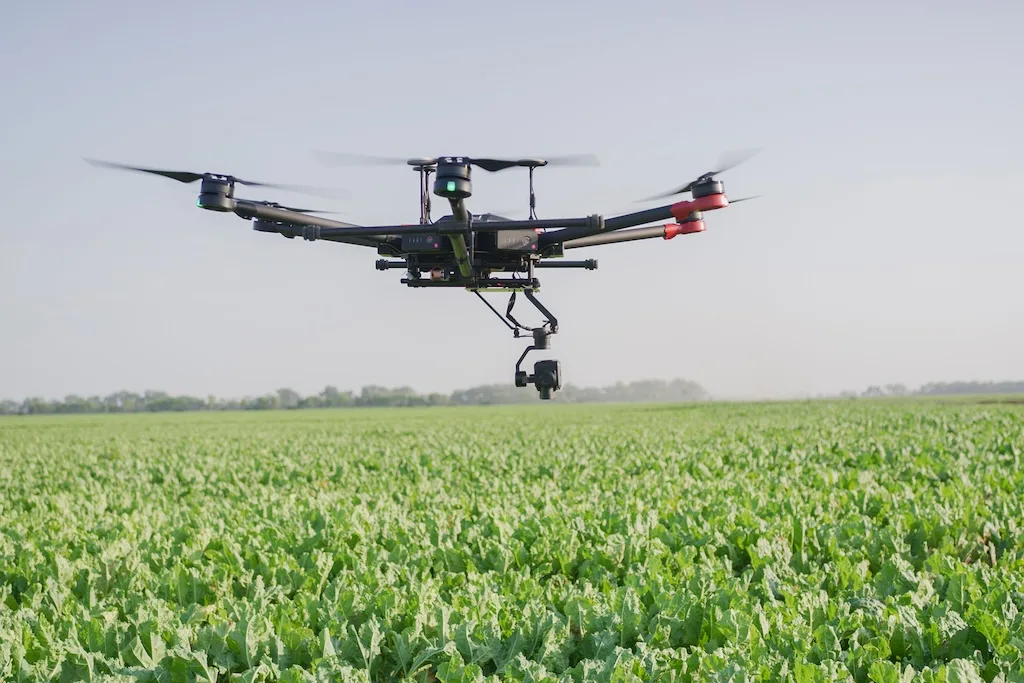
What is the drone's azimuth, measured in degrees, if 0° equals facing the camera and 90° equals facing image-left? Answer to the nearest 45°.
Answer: approximately 270°
